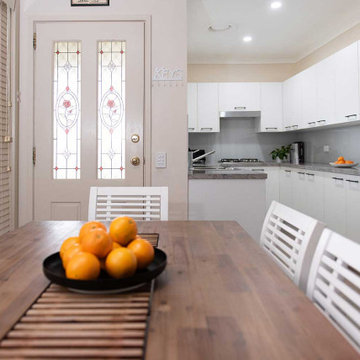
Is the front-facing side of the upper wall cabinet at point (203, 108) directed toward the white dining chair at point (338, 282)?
yes

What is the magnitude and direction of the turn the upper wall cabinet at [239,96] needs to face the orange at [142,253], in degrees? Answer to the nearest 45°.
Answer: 0° — it already faces it

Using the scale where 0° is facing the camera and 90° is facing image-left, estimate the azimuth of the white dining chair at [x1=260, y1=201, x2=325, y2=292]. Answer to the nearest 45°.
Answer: approximately 45°

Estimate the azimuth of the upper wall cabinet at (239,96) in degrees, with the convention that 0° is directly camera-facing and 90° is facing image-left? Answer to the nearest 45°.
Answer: approximately 0°

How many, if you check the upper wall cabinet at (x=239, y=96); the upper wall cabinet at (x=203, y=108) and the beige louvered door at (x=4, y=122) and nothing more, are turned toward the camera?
2

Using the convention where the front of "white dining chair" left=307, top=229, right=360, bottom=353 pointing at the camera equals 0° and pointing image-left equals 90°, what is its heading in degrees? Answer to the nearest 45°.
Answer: approximately 45°
